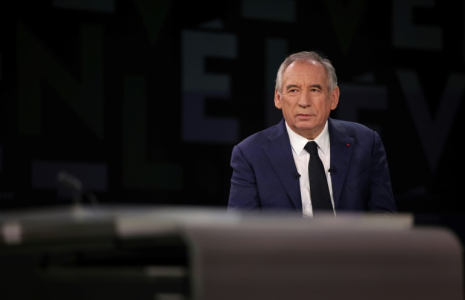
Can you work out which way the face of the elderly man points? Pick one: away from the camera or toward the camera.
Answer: toward the camera

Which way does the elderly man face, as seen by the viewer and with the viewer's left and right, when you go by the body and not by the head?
facing the viewer
